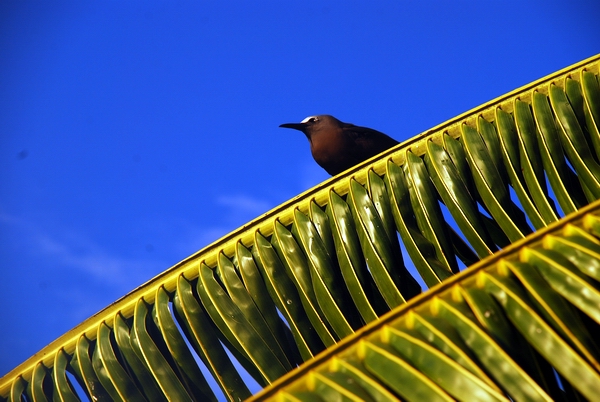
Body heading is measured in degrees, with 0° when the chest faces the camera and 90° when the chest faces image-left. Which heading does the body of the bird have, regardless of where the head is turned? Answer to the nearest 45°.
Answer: approximately 90°
